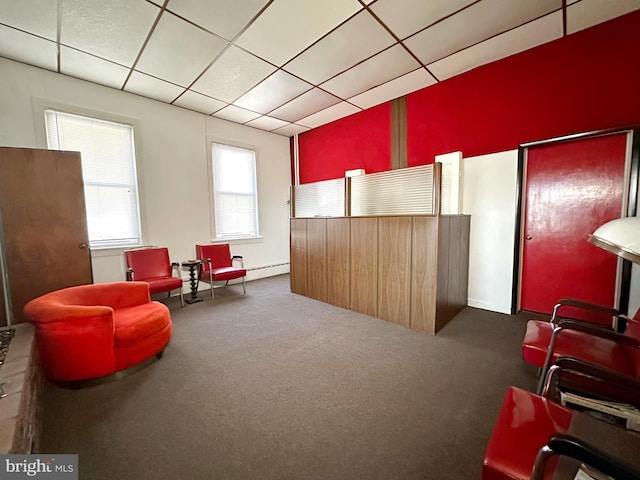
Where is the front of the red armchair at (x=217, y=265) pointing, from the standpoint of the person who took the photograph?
facing the viewer and to the right of the viewer

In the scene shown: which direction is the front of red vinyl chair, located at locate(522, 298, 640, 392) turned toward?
to the viewer's left

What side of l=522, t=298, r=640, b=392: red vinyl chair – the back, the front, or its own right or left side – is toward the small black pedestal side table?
front

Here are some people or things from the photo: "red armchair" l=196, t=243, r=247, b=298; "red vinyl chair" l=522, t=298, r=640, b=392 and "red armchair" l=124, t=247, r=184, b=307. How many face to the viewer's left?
1

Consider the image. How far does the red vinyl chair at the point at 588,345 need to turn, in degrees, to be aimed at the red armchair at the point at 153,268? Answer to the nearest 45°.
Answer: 0° — it already faces it

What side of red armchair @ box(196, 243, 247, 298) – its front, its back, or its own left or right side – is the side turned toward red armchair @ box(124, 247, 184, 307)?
right

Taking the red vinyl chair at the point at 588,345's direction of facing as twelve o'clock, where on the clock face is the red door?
The red door is roughly at 3 o'clock from the red vinyl chair.

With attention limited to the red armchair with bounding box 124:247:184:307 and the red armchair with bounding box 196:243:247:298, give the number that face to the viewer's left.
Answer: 0

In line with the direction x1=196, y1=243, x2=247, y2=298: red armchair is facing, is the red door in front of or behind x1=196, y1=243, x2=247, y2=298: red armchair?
in front

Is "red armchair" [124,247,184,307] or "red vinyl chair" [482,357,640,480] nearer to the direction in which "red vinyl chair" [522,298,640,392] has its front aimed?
the red armchair

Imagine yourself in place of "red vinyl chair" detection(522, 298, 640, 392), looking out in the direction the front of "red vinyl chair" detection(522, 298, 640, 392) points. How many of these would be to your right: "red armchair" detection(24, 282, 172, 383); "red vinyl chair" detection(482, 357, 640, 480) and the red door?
1

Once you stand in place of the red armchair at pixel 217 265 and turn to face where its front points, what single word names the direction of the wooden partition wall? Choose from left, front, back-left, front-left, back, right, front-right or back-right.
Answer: front
